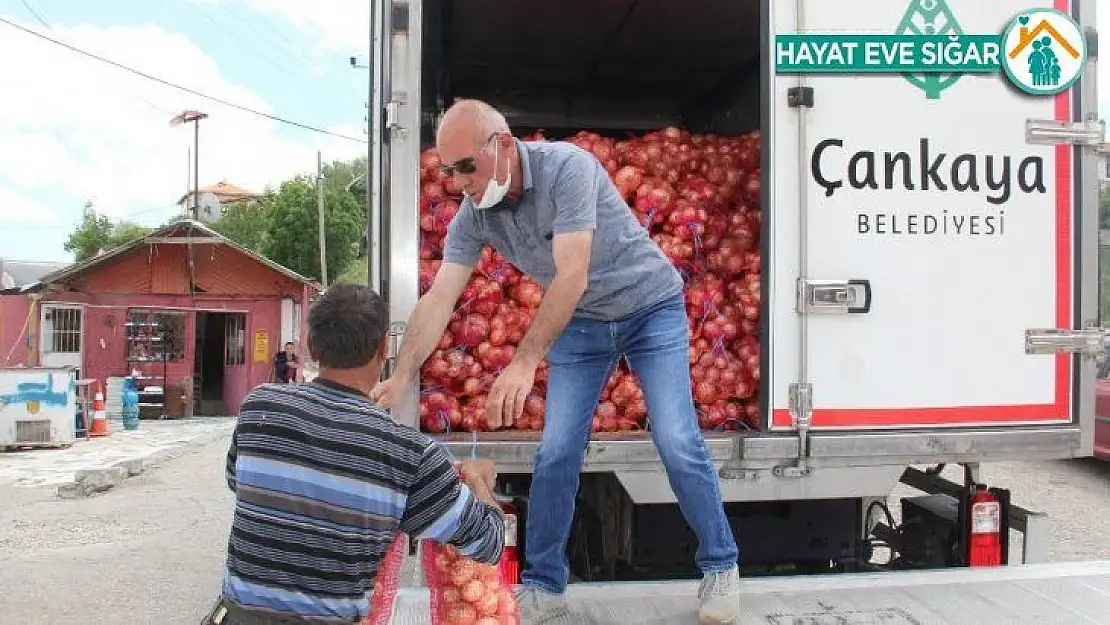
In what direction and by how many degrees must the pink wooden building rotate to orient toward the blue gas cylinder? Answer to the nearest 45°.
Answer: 0° — it already faces it

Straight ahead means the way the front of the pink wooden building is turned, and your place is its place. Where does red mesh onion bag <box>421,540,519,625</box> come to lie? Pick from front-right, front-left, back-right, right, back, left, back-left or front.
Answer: front

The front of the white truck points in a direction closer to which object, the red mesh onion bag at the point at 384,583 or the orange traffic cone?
the orange traffic cone

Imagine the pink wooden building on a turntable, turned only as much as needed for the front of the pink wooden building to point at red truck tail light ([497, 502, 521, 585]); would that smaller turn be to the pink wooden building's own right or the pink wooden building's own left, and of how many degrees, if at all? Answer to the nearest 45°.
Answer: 0° — it already faces it

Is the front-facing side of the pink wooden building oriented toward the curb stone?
yes

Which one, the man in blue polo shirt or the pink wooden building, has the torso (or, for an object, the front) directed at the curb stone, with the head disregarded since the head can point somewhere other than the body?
the pink wooden building

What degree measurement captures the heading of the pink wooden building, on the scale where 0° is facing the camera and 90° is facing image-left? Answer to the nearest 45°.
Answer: approximately 0°

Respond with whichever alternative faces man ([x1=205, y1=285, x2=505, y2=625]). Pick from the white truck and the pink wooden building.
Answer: the pink wooden building

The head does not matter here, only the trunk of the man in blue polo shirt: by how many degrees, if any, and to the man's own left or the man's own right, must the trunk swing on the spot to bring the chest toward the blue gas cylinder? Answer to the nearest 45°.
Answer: approximately 90° to the man's own right

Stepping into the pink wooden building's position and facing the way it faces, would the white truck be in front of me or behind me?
in front

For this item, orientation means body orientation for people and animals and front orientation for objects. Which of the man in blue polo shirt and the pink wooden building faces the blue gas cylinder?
the pink wooden building

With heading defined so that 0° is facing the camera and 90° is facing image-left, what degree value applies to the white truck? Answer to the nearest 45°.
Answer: approximately 180°

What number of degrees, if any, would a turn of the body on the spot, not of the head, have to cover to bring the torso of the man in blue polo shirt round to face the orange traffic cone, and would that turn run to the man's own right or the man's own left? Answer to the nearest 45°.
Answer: approximately 90° to the man's own right
